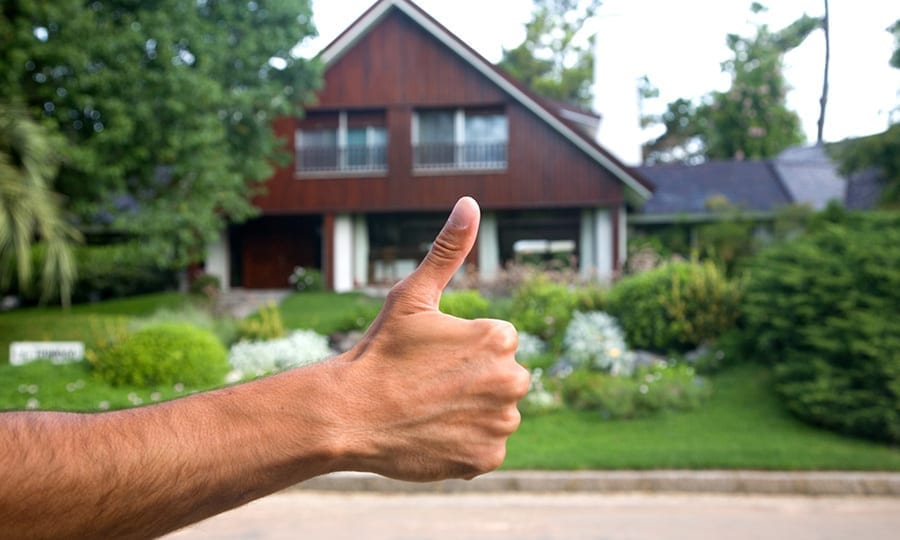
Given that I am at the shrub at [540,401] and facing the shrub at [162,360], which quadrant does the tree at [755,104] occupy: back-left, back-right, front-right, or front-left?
back-right

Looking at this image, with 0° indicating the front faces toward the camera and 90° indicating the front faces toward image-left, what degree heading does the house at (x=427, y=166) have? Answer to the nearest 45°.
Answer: approximately 0°

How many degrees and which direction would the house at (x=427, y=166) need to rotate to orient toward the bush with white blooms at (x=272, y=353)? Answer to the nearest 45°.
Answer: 0° — it already faces it

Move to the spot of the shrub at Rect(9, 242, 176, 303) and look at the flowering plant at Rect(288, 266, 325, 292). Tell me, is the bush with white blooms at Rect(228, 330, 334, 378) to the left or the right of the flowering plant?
right

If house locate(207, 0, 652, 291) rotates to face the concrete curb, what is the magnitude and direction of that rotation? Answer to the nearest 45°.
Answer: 0° — it already faces it

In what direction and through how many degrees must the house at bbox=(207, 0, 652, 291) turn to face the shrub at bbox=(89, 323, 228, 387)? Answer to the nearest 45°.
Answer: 0° — it already faces it

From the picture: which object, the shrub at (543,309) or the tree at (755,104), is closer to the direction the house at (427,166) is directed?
the shrub
